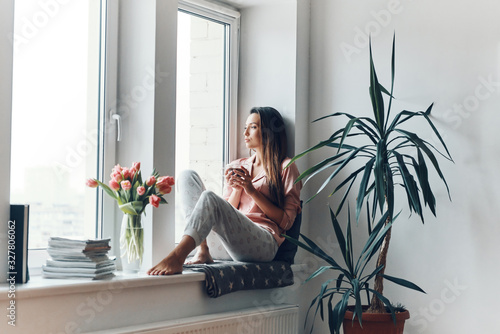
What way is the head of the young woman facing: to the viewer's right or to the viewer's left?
to the viewer's left

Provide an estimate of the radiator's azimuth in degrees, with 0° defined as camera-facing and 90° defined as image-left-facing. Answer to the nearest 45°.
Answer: approximately 315°
